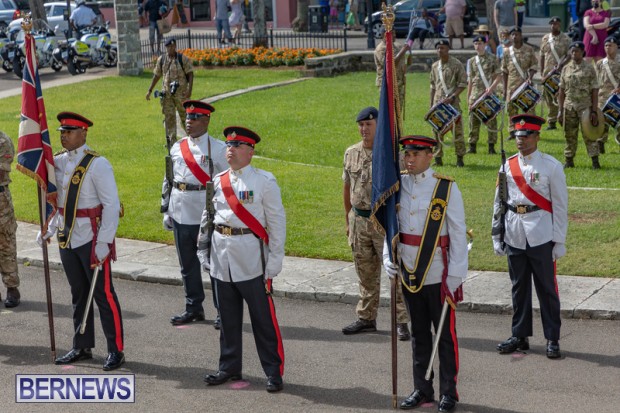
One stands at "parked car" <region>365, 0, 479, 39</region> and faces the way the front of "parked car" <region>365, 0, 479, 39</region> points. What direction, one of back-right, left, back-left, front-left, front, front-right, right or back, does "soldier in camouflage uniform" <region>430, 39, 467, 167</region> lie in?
left

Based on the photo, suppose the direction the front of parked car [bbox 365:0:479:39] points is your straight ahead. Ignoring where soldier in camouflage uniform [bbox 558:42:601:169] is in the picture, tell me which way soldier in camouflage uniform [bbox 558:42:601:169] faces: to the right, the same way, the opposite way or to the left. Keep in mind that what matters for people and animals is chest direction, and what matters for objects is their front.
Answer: to the left

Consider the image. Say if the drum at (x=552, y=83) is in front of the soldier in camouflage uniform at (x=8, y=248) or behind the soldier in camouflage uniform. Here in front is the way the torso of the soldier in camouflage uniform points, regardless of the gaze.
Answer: behind

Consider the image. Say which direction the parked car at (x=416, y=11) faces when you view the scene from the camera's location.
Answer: facing to the left of the viewer

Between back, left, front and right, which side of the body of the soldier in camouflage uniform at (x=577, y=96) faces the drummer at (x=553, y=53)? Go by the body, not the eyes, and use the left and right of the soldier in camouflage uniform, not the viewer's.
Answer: back

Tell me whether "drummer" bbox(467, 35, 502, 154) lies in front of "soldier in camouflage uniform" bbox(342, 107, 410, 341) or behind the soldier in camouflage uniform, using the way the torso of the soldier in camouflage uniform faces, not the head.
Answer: behind

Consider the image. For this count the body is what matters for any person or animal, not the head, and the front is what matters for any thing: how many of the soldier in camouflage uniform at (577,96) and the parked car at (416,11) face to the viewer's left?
1

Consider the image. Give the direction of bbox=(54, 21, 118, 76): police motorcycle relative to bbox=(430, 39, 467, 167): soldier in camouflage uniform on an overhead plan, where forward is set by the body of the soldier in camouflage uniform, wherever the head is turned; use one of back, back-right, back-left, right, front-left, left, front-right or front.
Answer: right

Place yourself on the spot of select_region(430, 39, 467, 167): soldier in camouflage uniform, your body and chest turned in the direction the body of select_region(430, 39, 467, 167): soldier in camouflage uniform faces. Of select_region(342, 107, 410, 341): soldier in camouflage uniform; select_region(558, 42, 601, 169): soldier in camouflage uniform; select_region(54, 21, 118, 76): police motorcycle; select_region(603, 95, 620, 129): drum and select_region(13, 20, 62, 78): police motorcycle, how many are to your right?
2
